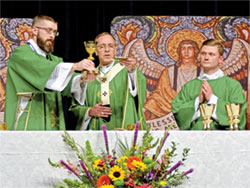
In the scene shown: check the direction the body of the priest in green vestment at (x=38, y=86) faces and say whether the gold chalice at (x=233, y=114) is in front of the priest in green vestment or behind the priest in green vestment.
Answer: in front

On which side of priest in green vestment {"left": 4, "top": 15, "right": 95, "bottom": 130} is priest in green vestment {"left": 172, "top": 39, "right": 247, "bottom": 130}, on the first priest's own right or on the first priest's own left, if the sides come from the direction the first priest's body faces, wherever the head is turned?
on the first priest's own left

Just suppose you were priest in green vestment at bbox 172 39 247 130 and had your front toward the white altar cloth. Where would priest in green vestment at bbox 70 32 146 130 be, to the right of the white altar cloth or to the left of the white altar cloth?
right

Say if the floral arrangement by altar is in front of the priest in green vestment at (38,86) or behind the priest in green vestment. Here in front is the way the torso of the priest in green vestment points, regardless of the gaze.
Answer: in front

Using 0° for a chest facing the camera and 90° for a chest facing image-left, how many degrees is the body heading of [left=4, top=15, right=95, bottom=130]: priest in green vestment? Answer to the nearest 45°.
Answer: approximately 315°

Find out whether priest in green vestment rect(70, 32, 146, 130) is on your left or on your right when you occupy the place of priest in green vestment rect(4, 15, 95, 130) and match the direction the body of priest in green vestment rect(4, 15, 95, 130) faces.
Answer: on your left
